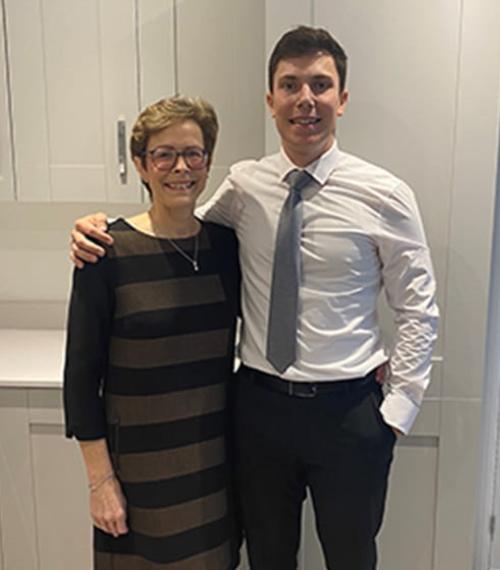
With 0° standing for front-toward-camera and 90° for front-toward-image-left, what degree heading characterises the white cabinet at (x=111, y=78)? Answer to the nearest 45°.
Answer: approximately 0°

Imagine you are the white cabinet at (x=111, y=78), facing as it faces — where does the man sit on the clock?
The man is roughly at 11 o'clock from the white cabinet.

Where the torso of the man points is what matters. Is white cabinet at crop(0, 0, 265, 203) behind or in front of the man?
behind

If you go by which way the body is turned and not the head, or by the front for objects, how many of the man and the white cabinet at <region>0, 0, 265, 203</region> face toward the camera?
2

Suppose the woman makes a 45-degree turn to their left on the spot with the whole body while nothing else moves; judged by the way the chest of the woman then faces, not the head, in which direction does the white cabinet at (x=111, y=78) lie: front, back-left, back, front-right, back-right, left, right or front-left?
left

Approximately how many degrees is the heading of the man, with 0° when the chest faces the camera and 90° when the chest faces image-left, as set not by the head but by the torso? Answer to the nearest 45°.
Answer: approximately 0°
